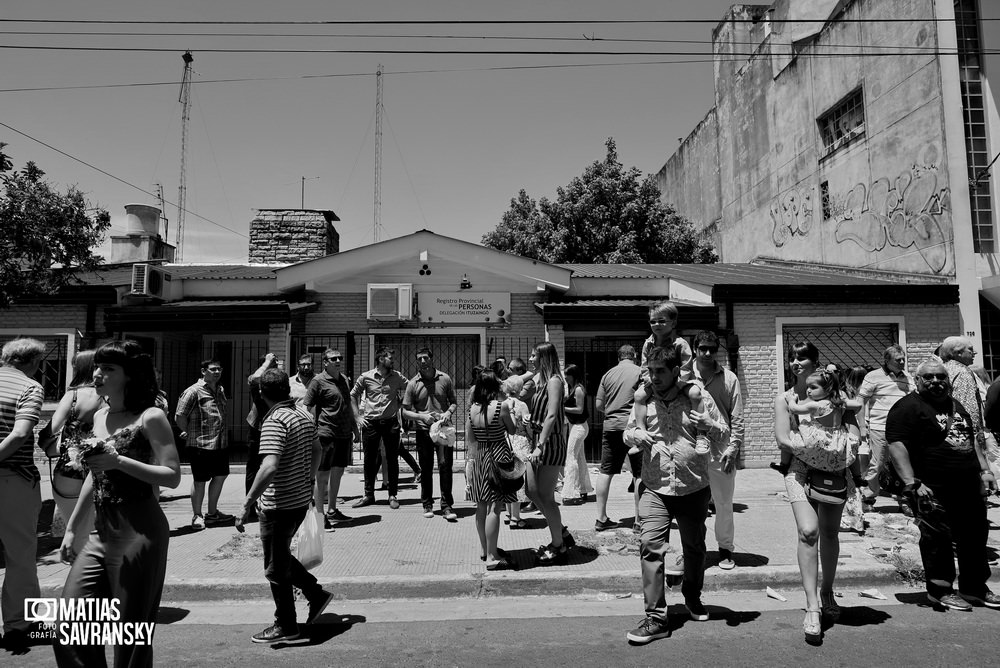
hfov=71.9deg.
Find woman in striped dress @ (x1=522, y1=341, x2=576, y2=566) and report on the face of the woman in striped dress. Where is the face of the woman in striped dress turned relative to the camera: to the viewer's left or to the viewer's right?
to the viewer's left

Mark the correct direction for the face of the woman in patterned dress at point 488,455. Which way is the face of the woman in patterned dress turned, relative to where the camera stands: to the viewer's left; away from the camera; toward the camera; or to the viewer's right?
away from the camera

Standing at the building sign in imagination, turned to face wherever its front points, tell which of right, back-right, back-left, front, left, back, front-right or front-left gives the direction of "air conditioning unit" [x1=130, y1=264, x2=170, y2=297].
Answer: right

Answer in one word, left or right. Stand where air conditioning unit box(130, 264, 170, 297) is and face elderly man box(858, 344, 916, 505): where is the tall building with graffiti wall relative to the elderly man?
left

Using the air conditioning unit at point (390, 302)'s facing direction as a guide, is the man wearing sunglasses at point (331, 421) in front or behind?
in front

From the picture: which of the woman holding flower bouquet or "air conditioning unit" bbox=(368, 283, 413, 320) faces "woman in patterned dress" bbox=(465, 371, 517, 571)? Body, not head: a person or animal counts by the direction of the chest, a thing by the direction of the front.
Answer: the air conditioning unit

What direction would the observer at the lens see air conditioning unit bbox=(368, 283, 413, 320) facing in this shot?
facing the viewer

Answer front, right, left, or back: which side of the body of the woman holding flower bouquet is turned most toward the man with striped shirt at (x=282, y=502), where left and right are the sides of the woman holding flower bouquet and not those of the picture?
back

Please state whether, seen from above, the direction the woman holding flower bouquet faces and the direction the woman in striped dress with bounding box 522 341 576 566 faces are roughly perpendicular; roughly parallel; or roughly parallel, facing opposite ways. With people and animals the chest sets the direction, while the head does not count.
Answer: roughly perpendicular

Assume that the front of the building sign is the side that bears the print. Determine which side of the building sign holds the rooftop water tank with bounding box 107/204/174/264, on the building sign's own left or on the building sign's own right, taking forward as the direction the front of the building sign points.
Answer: on the building sign's own right

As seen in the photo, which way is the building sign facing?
toward the camera
